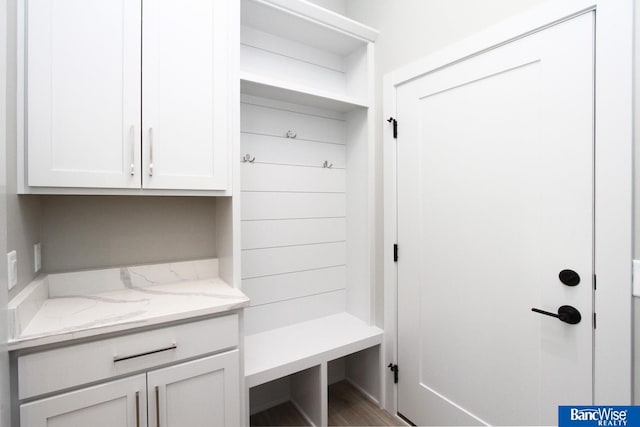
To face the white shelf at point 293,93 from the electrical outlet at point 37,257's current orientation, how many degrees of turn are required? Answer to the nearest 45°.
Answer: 0° — it already faces it

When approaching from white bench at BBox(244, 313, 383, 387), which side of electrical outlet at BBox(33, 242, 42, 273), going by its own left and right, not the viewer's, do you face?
front

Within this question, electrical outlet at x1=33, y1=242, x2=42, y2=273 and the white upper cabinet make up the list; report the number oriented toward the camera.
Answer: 1

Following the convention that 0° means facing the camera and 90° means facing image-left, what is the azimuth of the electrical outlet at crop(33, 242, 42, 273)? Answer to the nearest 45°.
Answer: approximately 270°

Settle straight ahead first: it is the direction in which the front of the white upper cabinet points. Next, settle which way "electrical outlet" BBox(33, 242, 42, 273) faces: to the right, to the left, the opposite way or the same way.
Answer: to the left

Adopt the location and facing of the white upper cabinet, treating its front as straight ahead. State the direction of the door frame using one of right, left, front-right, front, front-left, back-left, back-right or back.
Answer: front-left
